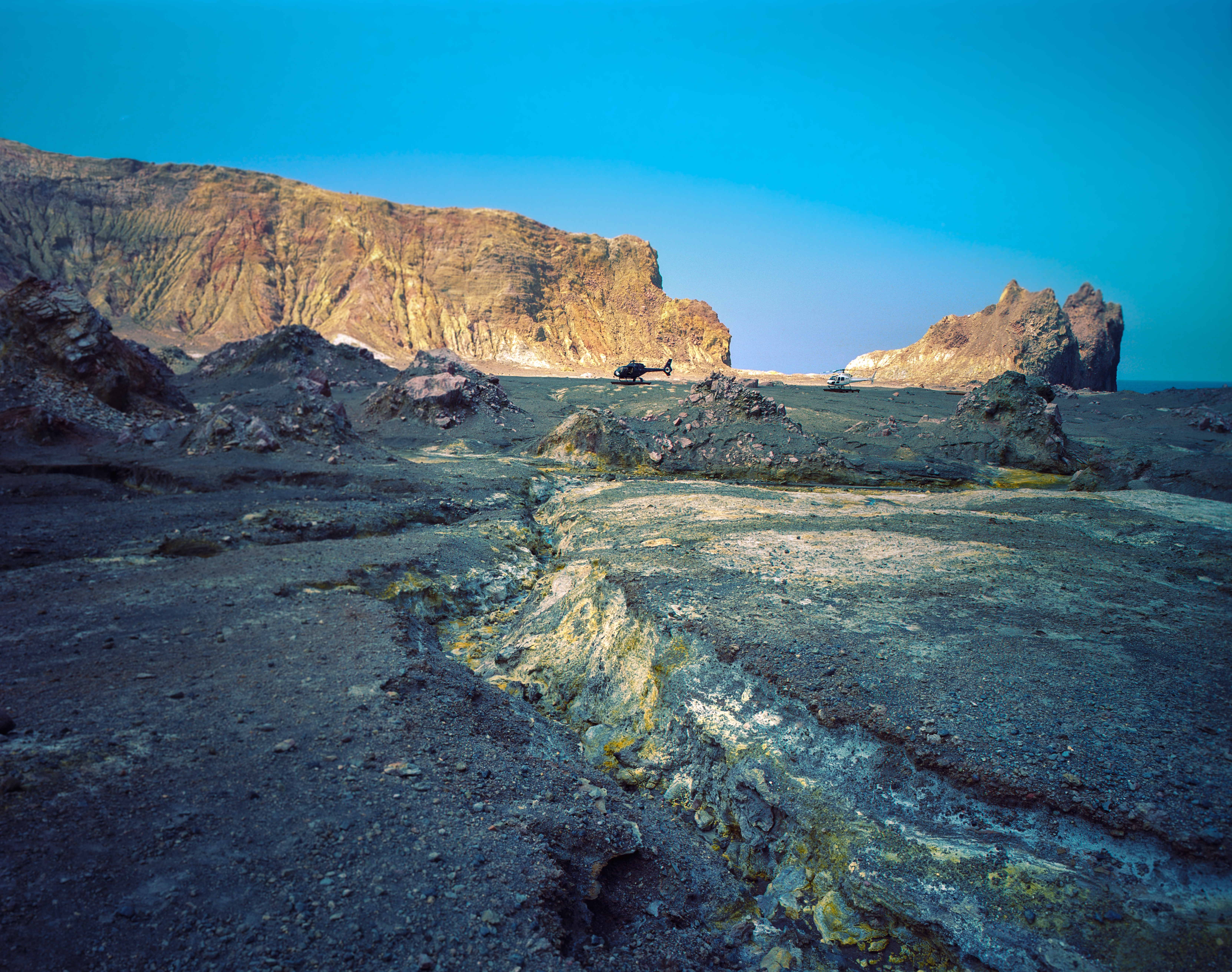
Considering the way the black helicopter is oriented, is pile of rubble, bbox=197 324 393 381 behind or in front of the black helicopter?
in front

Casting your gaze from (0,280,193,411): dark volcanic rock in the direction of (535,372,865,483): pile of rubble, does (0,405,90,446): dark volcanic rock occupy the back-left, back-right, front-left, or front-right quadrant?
front-right

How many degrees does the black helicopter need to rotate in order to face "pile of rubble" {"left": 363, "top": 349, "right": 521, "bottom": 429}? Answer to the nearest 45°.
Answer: approximately 45° to its left

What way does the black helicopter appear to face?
to the viewer's left

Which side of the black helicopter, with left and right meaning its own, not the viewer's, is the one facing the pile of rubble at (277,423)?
left

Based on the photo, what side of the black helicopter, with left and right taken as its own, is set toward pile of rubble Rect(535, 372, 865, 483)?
left

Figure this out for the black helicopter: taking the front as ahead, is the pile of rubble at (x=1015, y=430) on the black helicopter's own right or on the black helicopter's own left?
on the black helicopter's own left

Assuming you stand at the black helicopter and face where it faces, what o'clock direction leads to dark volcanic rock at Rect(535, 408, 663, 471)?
The dark volcanic rock is roughly at 9 o'clock from the black helicopter.

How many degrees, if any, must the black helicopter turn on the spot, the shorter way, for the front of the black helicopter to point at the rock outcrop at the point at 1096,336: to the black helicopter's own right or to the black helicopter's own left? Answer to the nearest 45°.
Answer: approximately 135° to the black helicopter's own right

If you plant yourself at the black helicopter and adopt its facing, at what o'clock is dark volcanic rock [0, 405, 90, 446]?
The dark volcanic rock is roughly at 10 o'clock from the black helicopter.

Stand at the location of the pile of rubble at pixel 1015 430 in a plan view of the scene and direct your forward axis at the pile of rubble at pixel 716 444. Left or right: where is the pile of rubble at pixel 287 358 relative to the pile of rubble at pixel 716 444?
right
